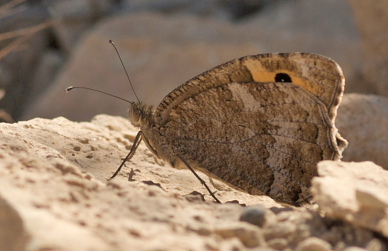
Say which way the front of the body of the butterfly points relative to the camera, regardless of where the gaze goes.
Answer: to the viewer's left

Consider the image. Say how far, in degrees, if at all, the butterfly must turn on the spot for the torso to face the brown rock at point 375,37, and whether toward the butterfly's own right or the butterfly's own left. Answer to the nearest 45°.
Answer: approximately 135° to the butterfly's own right

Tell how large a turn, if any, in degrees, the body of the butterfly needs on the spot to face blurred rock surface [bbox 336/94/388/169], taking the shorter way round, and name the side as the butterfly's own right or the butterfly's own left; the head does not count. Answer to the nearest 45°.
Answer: approximately 135° to the butterfly's own right

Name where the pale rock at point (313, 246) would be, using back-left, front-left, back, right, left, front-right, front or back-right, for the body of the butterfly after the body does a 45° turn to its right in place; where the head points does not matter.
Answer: back-left
